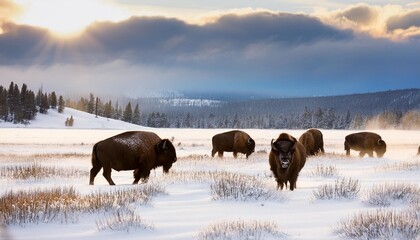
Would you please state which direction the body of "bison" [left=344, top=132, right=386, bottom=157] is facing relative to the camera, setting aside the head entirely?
to the viewer's right

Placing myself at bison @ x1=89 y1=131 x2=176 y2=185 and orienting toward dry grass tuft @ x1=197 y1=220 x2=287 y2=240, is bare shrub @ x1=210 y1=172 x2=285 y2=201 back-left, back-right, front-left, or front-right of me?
front-left

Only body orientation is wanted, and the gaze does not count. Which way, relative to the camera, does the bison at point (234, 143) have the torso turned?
to the viewer's right

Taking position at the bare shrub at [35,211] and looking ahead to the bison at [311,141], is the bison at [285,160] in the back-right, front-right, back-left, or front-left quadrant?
front-right

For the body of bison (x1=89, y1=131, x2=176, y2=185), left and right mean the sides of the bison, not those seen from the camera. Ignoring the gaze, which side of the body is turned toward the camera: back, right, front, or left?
right

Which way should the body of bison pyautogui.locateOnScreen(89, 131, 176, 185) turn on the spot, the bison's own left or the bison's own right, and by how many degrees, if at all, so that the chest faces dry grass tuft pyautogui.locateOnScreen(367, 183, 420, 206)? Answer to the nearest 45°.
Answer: approximately 45° to the bison's own right

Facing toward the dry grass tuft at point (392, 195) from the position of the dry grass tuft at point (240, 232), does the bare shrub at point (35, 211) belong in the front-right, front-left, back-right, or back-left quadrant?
back-left

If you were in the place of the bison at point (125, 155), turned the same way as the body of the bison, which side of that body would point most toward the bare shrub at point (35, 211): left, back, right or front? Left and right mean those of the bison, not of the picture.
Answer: right

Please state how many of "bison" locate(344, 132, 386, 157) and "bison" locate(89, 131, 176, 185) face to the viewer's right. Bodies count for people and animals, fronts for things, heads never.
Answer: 2

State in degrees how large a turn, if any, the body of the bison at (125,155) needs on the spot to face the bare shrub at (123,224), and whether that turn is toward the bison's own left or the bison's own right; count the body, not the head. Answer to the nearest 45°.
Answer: approximately 90° to the bison's own right

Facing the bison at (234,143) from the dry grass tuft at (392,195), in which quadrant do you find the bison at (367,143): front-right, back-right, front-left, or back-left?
front-right
